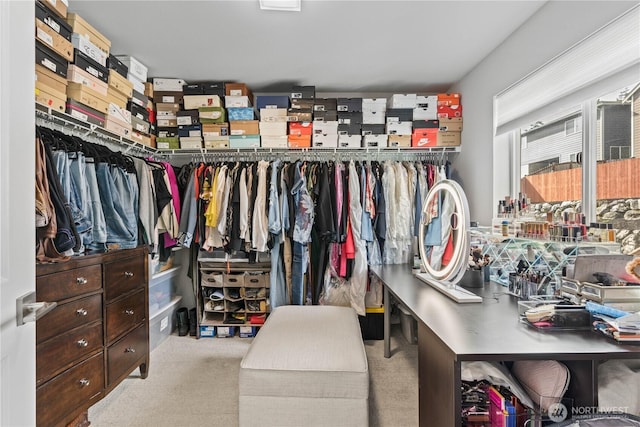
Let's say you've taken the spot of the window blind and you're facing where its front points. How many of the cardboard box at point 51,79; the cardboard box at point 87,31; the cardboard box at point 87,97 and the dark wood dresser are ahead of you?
4

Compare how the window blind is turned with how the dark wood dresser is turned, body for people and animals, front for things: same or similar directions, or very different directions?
very different directions

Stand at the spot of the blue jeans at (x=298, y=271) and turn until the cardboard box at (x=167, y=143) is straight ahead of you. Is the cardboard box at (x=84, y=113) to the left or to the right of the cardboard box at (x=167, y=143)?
left

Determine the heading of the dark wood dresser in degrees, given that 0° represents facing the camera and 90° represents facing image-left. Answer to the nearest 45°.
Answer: approximately 315°

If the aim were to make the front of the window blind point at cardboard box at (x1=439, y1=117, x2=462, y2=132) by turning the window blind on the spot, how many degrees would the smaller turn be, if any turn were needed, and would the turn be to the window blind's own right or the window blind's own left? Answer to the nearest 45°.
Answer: approximately 90° to the window blind's own right

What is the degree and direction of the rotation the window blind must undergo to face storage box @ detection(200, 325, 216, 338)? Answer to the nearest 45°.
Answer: approximately 45° to its right
